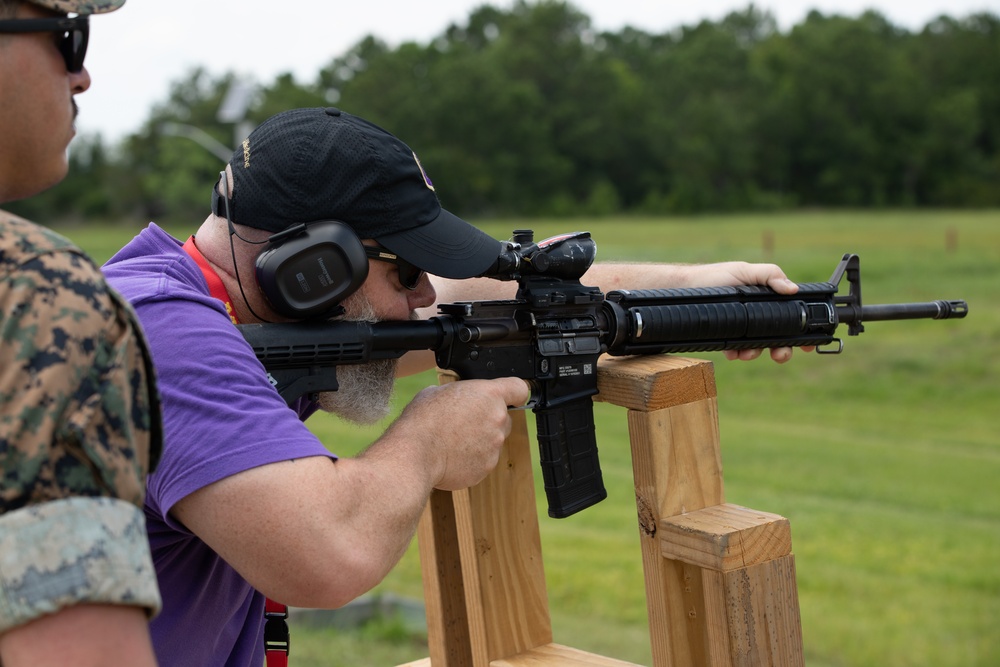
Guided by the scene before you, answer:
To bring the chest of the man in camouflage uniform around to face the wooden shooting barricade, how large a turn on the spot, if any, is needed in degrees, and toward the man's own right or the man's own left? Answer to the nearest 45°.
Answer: approximately 45° to the man's own left

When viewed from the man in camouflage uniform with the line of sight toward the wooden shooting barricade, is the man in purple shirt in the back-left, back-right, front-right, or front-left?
front-left

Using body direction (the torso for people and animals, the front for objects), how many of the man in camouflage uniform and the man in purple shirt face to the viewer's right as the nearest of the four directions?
2

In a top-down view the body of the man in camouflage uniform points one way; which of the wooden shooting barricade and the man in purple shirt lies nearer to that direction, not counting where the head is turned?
the wooden shooting barricade

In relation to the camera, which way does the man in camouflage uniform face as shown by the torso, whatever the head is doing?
to the viewer's right

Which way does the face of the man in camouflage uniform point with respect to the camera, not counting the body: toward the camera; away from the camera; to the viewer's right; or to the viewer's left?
to the viewer's right

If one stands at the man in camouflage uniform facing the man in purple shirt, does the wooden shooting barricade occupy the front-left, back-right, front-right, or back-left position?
front-right

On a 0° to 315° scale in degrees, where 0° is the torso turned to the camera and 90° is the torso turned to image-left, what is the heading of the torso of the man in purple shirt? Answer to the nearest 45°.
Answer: approximately 270°

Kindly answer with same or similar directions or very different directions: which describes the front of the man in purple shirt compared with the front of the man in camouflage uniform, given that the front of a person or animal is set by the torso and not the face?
same or similar directions

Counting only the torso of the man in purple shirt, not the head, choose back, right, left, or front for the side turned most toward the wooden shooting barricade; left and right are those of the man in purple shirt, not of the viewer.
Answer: front

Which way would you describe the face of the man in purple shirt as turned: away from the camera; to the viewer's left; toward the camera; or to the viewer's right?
to the viewer's right

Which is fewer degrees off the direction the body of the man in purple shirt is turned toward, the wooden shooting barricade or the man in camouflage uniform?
the wooden shooting barricade
